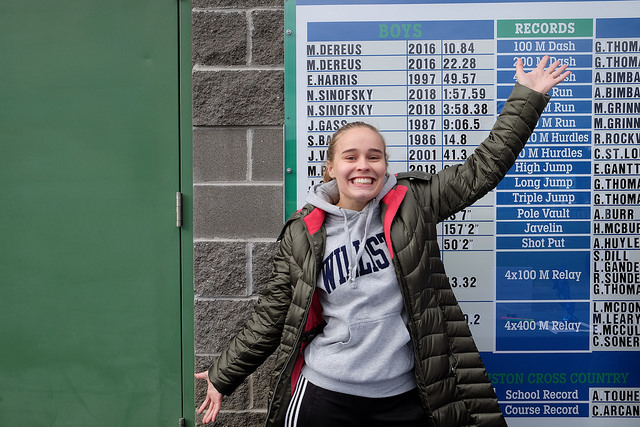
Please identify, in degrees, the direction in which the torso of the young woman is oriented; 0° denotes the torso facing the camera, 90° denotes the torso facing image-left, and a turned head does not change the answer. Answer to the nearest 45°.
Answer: approximately 0°

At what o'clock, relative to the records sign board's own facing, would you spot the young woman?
The young woman is roughly at 1 o'clock from the records sign board.

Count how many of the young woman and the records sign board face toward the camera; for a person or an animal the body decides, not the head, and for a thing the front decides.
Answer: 2

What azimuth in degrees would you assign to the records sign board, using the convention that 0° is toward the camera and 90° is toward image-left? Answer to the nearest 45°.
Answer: approximately 0°

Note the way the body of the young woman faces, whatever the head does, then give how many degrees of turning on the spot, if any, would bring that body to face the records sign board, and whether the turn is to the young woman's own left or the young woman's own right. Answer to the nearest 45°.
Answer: approximately 135° to the young woman's own left
